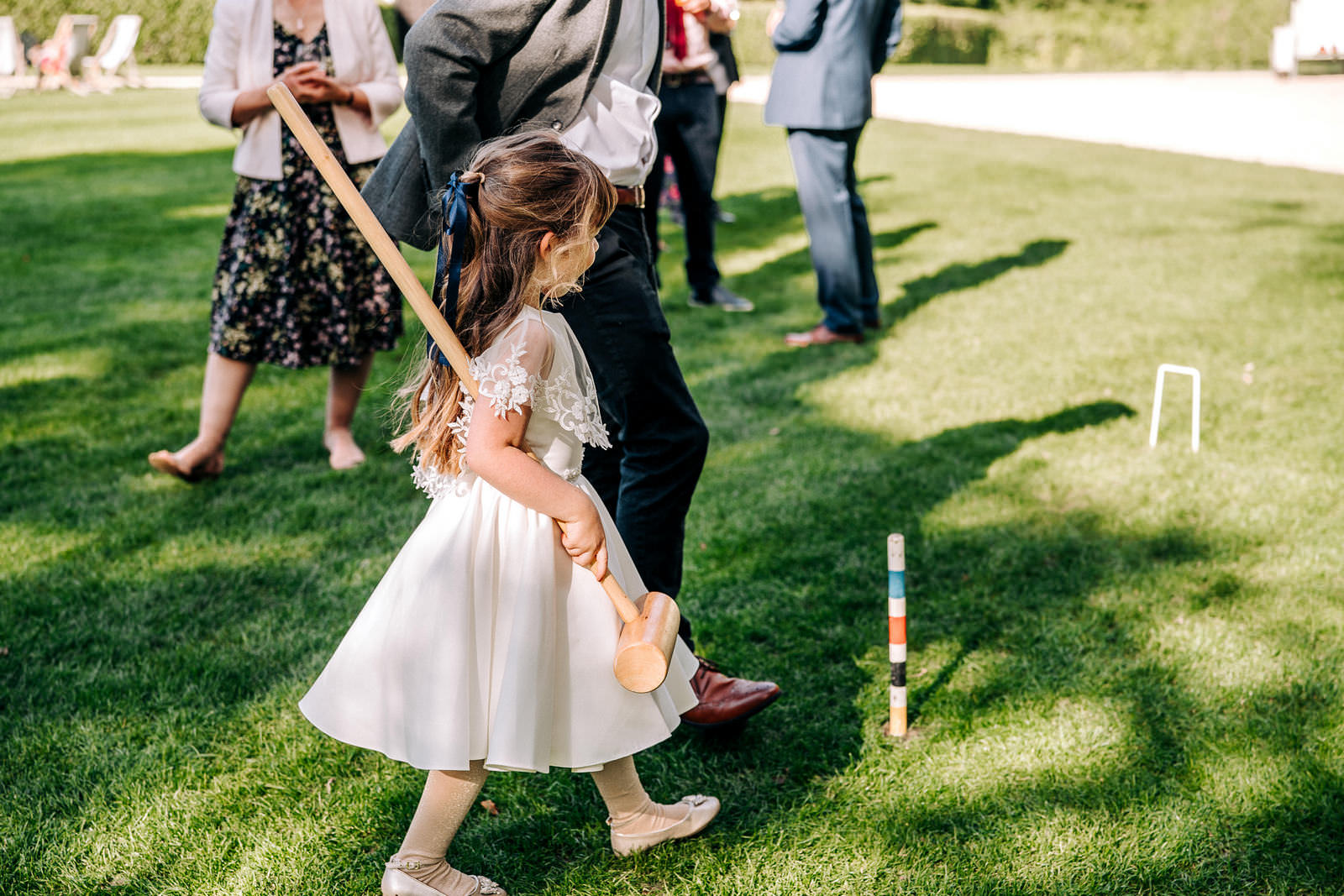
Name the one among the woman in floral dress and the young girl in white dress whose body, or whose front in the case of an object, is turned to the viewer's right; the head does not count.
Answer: the young girl in white dress

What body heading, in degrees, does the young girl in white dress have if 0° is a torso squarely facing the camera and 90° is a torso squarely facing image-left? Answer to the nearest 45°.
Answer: approximately 270°

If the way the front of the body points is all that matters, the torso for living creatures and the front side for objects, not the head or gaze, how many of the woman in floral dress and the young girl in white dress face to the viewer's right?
1

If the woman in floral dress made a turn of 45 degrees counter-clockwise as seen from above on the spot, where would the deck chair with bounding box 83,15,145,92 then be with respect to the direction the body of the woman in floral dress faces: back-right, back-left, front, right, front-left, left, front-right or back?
back-left

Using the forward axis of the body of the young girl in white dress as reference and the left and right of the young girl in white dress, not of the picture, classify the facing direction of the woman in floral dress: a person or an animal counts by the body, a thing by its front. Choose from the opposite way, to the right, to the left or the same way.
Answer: to the right

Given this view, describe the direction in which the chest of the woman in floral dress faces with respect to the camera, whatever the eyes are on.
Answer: toward the camera

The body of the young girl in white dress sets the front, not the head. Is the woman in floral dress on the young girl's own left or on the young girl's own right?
on the young girl's own left

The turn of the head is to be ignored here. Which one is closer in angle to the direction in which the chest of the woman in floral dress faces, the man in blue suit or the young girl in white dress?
the young girl in white dress

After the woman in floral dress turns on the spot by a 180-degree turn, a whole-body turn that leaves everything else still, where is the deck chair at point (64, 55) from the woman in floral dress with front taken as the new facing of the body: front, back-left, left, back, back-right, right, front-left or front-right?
front

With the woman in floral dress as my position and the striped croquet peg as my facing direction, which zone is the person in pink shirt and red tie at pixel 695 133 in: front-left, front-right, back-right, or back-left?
back-left

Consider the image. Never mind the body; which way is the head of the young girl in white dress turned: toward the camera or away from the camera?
away from the camera
